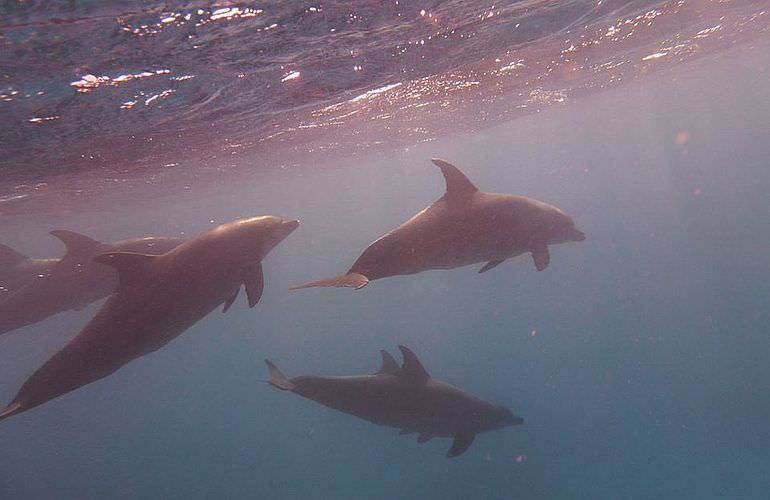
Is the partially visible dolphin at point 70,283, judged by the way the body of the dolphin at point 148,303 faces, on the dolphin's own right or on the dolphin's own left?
on the dolphin's own left

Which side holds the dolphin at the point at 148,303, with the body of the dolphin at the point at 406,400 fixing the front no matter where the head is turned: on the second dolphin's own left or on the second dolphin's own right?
on the second dolphin's own right

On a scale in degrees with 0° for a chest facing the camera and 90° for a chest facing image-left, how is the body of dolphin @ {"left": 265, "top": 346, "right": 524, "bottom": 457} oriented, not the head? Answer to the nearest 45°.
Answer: approximately 270°

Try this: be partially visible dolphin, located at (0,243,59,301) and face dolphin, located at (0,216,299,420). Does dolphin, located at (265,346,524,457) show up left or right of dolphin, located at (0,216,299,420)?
left

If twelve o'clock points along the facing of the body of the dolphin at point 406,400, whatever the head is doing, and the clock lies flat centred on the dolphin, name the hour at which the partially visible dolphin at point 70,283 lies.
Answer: The partially visible dolphin is roughly at 6 o'clock from the dolphin.

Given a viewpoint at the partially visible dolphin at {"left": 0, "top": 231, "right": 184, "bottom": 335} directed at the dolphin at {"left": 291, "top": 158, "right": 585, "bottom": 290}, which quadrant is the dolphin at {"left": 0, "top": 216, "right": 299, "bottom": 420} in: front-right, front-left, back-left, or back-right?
front-right

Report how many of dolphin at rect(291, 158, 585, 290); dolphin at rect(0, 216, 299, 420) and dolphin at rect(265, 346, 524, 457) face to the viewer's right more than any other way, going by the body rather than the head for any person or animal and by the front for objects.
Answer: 3

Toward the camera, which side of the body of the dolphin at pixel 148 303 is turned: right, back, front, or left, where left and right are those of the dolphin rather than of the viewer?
right

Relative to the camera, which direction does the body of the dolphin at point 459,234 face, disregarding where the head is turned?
to the viewer's right

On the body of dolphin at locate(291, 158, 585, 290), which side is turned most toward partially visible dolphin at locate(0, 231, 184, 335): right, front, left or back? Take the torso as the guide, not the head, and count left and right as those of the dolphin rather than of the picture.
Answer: back
